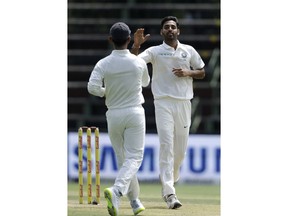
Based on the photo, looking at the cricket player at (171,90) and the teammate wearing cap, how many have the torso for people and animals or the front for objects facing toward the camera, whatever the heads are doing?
1

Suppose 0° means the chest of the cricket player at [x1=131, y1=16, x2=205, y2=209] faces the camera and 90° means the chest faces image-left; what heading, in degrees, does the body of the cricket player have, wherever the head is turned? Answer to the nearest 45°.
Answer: approximately 0°

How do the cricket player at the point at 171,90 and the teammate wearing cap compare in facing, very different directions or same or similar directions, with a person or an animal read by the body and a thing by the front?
very different directions

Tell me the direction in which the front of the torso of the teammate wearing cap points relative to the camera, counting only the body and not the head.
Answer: away from the camera
